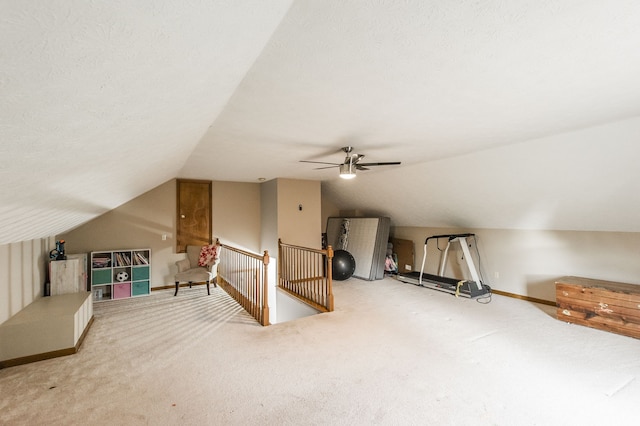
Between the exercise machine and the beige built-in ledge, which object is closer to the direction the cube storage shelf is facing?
the beige built-in ledge

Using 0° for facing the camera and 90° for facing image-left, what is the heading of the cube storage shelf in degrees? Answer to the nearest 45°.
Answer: approximately 0°

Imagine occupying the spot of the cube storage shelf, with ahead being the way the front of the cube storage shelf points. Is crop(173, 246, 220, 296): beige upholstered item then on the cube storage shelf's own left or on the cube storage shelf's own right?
on the cube storage shelf's own left

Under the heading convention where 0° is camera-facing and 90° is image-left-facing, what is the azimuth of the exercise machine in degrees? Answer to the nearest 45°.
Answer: approximately 315°

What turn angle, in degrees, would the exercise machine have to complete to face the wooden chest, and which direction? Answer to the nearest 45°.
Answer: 0° — it already faces it

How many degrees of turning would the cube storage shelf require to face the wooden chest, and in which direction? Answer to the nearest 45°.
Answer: approximately 45° to its left

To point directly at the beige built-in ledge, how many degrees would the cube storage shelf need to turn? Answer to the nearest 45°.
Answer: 0° — it already faces it

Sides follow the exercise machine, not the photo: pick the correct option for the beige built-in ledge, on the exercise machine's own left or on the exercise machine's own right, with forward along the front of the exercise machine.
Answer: on the exercise machine's own right
